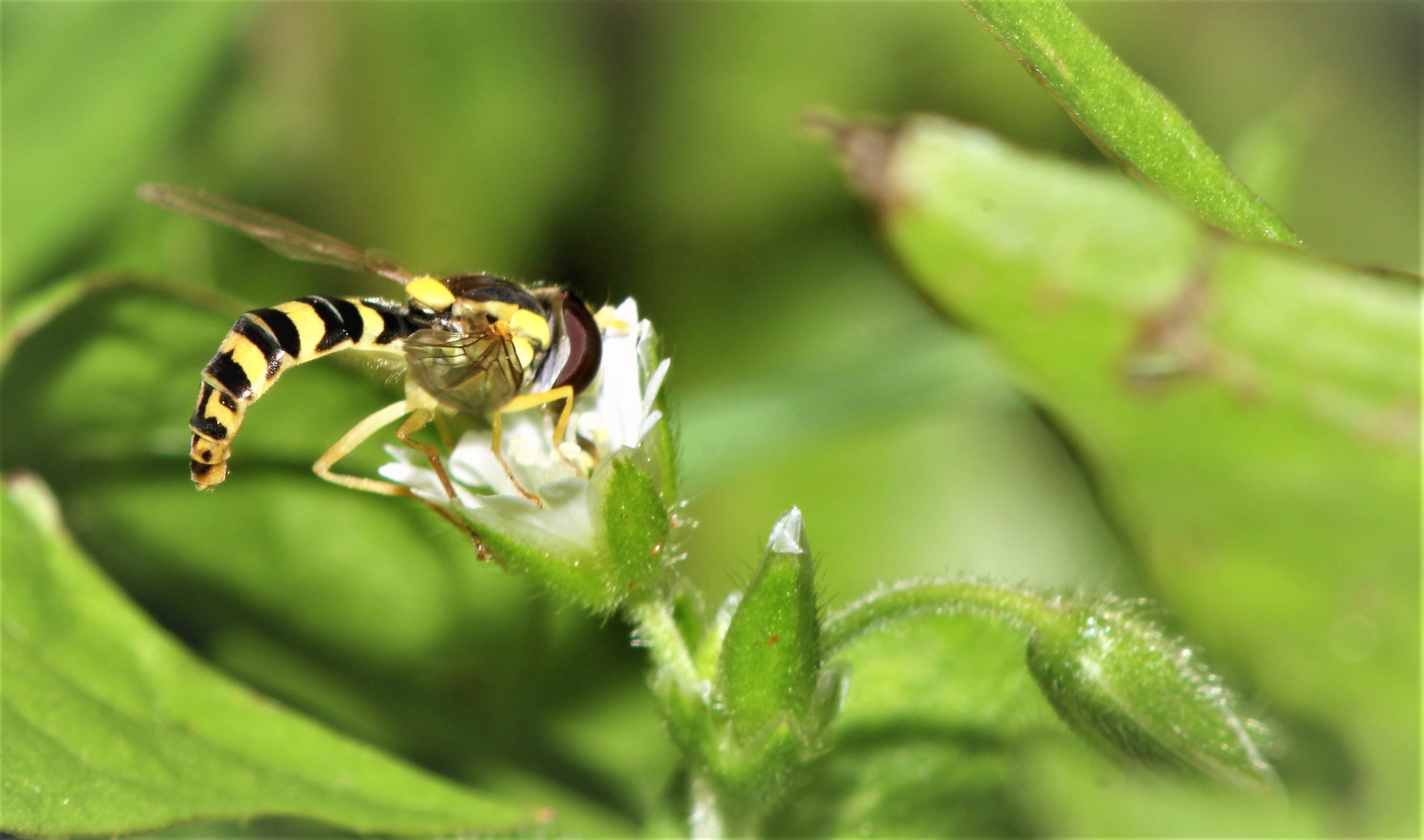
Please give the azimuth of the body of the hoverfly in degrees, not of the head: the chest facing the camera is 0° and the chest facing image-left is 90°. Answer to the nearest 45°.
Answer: approximately 270°

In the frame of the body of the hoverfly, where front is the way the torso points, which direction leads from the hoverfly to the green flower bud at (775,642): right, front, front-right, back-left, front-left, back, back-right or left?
front-right

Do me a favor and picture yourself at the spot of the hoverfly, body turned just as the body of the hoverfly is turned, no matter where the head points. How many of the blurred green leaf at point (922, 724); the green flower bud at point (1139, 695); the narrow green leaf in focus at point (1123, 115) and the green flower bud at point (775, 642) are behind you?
0

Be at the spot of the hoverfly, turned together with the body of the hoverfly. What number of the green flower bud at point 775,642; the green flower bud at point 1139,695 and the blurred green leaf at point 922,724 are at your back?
0

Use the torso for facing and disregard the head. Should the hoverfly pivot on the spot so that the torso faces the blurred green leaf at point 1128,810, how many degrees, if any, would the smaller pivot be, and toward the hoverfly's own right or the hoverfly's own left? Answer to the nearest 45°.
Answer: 0° — it already faces it

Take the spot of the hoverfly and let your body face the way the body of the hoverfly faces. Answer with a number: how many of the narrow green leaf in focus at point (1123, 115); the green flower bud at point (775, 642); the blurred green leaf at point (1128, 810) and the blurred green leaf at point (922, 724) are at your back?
0

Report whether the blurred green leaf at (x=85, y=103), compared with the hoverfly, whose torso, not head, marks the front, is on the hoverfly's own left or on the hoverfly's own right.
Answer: on the hoverfly's own left

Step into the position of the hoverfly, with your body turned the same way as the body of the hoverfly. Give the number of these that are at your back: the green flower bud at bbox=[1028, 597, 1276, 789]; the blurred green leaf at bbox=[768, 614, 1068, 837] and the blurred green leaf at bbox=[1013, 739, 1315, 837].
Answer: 0

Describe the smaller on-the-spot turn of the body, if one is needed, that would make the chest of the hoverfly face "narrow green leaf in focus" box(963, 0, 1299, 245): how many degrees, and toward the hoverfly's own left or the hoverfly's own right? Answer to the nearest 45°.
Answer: approximately 45° to the hoverfly's own right

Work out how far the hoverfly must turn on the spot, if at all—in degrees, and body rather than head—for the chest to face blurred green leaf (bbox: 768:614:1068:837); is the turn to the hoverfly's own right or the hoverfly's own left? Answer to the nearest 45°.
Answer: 0° — it already faces it

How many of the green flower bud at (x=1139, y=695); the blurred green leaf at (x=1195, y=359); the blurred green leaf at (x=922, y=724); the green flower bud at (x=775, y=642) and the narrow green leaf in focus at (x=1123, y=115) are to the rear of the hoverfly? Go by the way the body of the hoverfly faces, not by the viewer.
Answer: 0

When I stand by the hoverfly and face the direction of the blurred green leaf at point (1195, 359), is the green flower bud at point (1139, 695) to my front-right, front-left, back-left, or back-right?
front-right

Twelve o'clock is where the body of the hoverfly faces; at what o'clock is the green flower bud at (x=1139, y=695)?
The green flower bud is roughly at 1 o'clock from the hoverfly.
